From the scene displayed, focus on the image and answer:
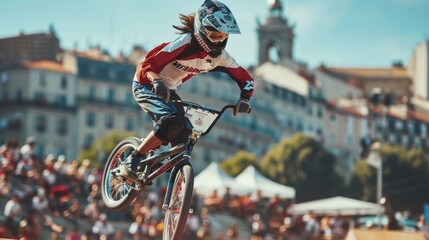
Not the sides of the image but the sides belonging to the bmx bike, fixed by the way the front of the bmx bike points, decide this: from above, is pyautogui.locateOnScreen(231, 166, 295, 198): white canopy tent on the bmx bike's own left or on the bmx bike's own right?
on the bmx bike's own left

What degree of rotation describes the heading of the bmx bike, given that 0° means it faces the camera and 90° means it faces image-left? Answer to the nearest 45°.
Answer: approximately 315°

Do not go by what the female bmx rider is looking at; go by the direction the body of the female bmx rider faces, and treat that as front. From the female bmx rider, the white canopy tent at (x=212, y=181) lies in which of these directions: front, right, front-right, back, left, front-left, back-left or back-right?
back-left

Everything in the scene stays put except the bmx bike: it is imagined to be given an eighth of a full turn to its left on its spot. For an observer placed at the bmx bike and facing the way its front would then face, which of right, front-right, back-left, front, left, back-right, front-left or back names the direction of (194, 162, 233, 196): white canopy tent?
left

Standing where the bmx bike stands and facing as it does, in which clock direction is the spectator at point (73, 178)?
The spectator is roughly at 7 o'clock from the bmx bike.

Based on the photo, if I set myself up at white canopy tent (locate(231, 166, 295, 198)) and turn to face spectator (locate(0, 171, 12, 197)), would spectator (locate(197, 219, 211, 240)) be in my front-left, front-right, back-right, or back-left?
front-left

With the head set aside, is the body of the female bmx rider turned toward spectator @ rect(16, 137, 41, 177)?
no

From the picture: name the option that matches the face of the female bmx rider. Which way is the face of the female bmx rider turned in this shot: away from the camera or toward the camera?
toward the camera

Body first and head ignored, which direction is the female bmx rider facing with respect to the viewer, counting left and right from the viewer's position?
facing the viewer and to the right of the viewer

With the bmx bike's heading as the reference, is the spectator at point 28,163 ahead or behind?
behind

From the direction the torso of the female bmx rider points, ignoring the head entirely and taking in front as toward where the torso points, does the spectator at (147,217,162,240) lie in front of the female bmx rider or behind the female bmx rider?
behind
